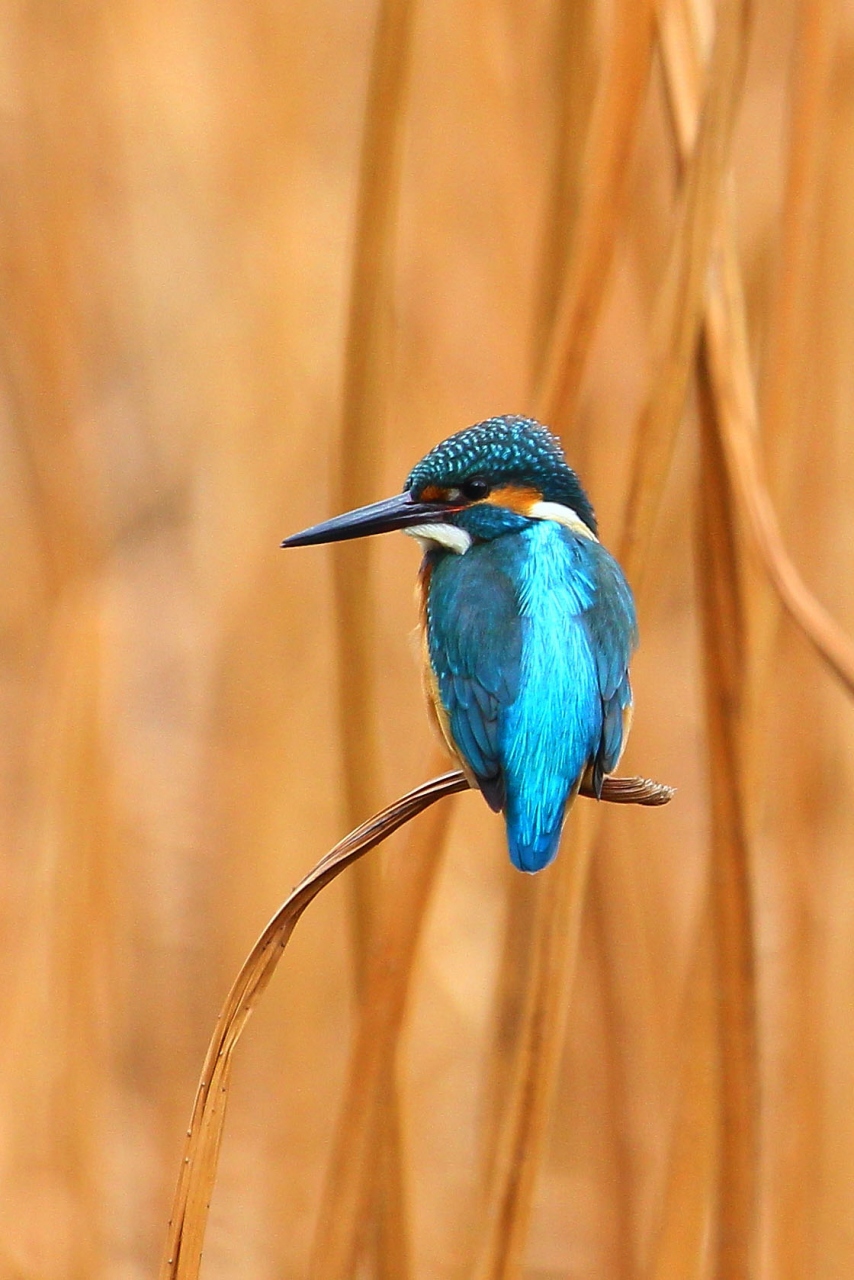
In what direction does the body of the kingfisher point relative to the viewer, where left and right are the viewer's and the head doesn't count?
facing away from the viewer and to the left of the viewer
